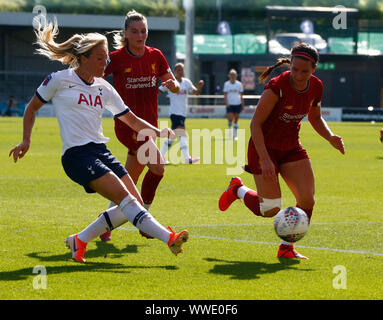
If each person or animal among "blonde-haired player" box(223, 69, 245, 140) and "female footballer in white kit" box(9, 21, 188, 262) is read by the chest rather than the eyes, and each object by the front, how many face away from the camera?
0

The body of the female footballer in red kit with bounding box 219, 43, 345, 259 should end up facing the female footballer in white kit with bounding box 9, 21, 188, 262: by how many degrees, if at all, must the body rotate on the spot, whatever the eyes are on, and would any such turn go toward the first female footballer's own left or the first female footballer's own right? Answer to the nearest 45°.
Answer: approximately 90° to the first female footballer's own right

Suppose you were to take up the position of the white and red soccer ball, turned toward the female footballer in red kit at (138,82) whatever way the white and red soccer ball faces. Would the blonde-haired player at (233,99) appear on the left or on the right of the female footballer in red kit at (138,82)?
right

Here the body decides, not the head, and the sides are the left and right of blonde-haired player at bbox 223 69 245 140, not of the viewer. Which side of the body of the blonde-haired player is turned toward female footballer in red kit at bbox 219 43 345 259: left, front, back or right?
front

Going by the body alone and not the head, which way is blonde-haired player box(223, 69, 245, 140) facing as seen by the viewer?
toward the camera

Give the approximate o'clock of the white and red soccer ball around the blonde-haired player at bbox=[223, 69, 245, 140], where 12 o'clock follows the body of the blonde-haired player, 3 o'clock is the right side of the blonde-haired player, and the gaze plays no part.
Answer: The white and red soccer ball is roughly at 12 o'clock from the blonde-haired player.

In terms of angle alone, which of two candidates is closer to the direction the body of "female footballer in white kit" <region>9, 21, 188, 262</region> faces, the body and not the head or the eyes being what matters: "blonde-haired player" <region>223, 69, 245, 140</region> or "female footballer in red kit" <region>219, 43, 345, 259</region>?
the female footballer in red kit

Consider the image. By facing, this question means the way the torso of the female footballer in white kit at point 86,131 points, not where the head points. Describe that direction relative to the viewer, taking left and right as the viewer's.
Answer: facing the viewer and to the right of the viewer

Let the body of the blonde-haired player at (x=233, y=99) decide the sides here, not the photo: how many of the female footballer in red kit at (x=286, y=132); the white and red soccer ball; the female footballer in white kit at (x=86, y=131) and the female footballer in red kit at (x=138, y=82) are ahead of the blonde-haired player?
4
